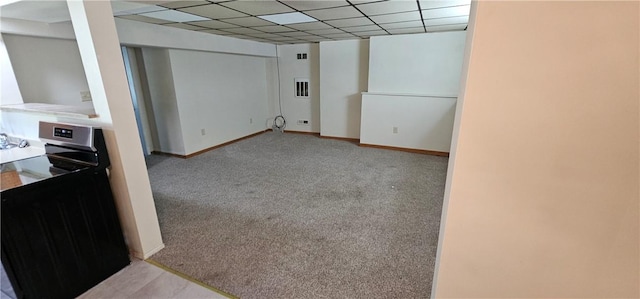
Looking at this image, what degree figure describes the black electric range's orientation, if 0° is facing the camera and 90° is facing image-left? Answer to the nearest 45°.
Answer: approximately 45°
